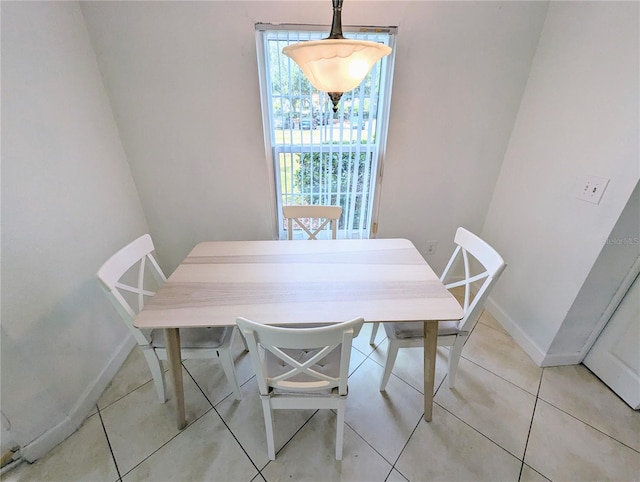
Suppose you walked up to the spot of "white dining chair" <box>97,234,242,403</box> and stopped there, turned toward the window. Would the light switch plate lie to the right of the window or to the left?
right

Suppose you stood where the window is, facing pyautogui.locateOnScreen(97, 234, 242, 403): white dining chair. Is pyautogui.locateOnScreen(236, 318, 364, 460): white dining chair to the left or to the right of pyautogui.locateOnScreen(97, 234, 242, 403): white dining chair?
left

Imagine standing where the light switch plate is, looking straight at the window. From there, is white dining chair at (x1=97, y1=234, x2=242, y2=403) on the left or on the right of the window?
left

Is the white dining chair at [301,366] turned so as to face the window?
yes

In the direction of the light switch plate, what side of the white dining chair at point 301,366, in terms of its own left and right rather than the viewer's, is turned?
right

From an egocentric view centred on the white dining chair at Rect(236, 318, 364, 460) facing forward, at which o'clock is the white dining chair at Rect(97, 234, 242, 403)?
the white dining chair at Rect(97, 234, 242, 403) is roughly at 10 o'clock from the white dining chair at Rect(236, 318, 364, 460).

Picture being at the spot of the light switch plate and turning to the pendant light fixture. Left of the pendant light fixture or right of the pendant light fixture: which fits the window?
right

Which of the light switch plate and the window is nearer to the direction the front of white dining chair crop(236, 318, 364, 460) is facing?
the window

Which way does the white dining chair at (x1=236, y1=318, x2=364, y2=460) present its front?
away from the camera
